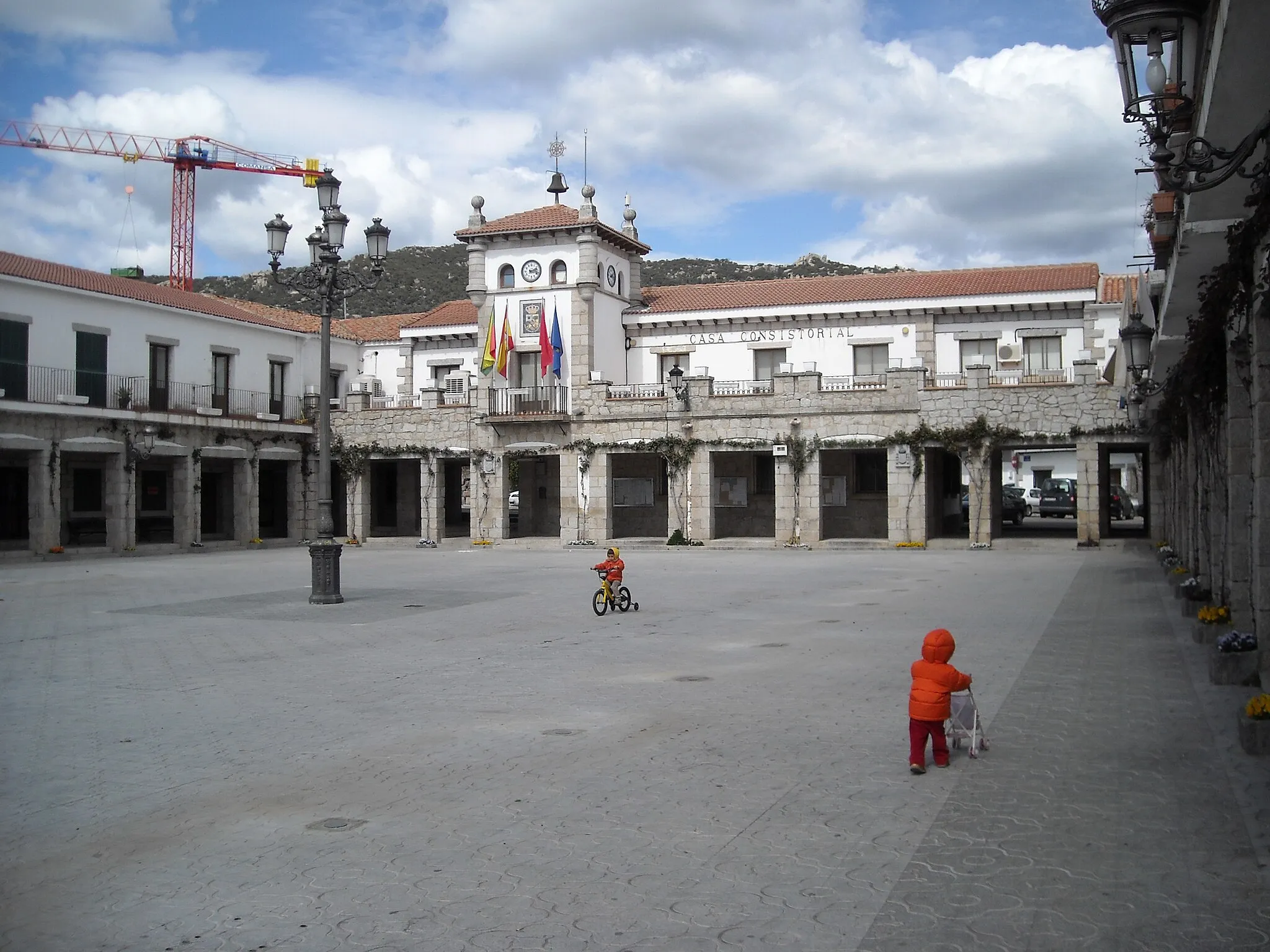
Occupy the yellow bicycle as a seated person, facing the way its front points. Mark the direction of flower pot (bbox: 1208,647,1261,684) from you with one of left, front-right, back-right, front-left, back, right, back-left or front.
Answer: left

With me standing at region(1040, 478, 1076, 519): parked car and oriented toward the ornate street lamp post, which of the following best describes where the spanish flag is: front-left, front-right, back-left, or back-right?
front-right

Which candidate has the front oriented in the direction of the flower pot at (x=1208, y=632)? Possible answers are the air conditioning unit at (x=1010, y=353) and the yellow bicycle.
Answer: the air conditioning unit

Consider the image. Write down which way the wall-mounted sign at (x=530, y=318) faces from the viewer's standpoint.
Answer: facing the viewer

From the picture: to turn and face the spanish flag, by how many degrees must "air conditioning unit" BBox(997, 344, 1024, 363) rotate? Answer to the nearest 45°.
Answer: approximately 90° to its right

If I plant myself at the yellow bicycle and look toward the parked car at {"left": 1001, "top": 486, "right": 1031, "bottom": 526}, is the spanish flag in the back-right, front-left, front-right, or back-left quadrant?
front-left

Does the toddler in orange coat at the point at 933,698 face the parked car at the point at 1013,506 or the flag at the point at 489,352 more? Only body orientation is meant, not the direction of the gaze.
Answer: the parked car

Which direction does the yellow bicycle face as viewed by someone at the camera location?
facing the viewer and to the left of the viewer

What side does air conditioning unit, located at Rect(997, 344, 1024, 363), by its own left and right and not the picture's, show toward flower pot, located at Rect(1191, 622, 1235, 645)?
front

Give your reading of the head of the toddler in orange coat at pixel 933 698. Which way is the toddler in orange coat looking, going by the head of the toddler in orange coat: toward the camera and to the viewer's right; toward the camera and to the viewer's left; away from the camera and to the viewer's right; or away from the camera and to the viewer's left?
away from the camera and to the viewer's right

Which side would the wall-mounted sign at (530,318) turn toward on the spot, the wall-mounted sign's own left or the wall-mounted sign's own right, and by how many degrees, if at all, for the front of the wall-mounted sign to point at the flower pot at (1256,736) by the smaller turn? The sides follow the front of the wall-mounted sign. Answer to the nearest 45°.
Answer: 0° — it already faces it

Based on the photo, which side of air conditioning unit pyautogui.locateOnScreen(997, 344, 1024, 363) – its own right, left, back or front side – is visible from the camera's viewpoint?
front

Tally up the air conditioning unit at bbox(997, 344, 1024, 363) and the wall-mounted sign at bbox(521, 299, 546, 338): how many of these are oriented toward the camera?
2

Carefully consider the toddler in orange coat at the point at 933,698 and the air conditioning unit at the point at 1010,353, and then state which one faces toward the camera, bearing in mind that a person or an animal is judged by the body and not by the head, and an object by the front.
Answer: the air conditioning unit

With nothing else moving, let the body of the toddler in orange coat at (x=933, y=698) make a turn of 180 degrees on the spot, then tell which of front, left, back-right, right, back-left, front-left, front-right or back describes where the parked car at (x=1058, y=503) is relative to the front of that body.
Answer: back-right

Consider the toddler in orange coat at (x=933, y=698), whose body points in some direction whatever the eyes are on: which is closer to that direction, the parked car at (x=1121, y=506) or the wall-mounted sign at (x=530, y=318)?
the parked car

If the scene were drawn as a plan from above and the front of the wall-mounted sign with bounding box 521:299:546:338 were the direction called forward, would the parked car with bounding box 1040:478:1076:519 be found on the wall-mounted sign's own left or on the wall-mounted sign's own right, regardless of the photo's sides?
on the wall-mounted sign's own left
